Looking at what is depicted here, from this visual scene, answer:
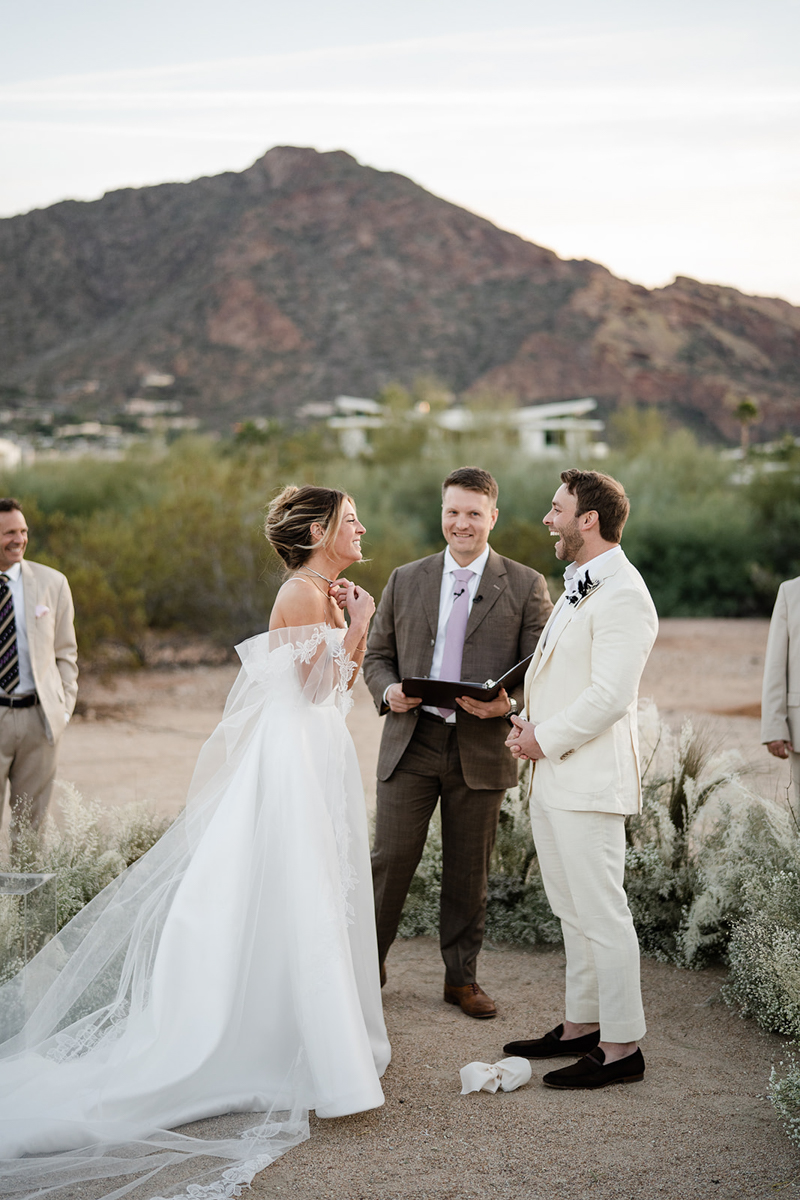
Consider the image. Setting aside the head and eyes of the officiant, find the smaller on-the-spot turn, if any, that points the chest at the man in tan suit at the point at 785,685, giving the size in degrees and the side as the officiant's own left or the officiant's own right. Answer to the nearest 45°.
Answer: approximately 135° to the officiant's own left

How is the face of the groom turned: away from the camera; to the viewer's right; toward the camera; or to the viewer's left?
to the viewer's left

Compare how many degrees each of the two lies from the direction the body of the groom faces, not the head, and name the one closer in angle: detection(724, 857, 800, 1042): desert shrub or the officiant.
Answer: the officiant

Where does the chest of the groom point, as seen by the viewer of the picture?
to the viewer's left

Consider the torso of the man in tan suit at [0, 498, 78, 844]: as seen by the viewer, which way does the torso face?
toward the camera

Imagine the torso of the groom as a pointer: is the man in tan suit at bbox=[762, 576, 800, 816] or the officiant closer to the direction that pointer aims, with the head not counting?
the officiant

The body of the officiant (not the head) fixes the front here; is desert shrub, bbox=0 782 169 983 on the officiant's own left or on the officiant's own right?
on the officiant's own right

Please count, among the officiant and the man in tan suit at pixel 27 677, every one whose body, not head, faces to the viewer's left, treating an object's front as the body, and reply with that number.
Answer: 0

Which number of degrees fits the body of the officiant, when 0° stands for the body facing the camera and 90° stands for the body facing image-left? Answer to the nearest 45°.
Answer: approximately 0°

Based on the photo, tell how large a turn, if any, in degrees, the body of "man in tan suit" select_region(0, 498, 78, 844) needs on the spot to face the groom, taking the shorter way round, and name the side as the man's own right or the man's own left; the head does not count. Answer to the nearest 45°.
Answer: approximately 45° to the man's own left
